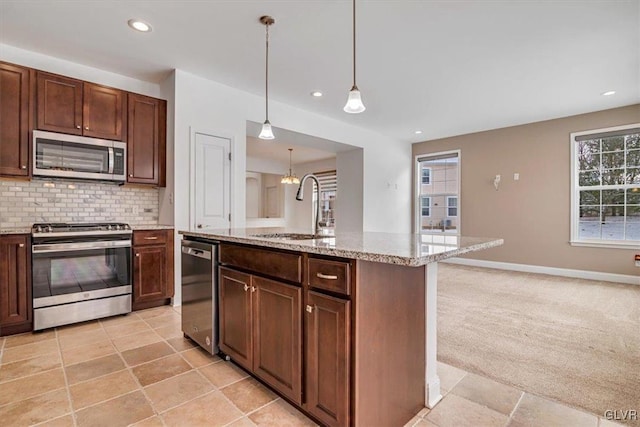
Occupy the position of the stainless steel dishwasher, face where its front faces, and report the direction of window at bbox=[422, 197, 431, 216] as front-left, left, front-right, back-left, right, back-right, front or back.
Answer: back

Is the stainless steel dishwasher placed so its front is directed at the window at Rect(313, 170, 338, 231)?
no

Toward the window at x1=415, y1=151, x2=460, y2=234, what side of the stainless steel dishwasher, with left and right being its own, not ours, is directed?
back

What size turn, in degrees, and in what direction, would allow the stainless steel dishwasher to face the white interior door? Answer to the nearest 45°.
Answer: approximately 135° to its right

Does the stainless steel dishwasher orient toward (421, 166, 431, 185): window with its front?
no

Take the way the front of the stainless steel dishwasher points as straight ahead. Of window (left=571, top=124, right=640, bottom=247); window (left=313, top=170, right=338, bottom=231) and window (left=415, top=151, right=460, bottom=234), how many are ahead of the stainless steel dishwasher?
0

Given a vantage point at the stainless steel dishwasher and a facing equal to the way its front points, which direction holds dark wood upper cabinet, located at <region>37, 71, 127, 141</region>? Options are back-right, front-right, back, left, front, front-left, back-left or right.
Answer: right

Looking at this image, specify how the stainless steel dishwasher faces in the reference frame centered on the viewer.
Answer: facing the viewer and to the left of the viewer

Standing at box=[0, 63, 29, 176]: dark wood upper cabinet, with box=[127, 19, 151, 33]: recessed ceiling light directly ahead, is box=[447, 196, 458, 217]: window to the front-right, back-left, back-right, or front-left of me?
front-left

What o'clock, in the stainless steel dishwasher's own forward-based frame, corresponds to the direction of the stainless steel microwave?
The stainless steel microwave is roughly at 3 o'clock from the stainless steel dishwasher.
